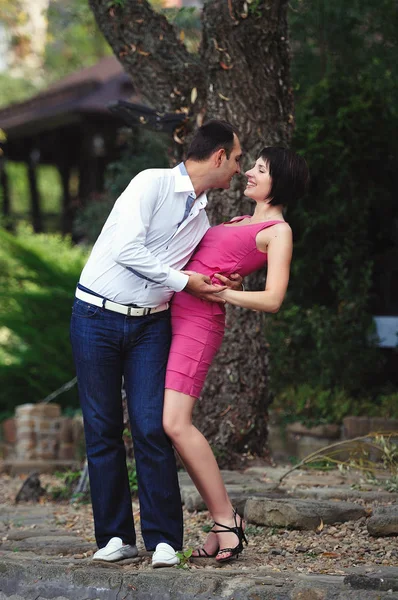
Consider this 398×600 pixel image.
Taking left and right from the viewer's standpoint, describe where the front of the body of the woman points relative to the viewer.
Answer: facing to the left of the viewer

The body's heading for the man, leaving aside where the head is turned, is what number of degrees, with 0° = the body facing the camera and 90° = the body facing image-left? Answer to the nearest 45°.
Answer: approximately 315°

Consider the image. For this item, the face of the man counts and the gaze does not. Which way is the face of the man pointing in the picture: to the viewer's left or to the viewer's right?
to the viewer's right

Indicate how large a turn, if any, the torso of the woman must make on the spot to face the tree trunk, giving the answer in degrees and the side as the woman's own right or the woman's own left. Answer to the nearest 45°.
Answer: approximately 90° to the woman's own right

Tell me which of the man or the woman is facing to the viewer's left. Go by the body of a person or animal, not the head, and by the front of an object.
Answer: the woman

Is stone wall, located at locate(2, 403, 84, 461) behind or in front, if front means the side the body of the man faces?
behind

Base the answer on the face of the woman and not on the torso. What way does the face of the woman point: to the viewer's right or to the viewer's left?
to the viewer's left

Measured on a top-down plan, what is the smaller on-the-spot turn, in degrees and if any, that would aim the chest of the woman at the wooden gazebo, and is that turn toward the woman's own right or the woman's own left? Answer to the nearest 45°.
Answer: approximately 90° to the woman's own right

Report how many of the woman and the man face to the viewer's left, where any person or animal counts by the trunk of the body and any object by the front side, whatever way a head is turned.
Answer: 1

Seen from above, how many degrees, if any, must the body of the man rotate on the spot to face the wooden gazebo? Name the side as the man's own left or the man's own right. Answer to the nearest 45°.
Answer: approximately 135° to the man's own left
